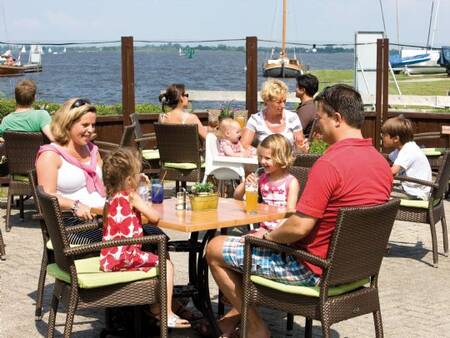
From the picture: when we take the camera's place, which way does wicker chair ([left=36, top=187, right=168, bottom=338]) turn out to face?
facing away from the viewer and to the right of the viewer

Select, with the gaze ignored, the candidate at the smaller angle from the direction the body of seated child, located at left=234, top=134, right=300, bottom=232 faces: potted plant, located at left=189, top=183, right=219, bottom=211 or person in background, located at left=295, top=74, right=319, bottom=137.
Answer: the potted plant

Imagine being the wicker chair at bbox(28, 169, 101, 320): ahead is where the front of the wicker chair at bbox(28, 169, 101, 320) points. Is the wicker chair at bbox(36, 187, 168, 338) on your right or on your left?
on your right

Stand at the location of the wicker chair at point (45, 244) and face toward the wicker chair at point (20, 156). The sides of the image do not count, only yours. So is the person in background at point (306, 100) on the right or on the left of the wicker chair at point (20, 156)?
right

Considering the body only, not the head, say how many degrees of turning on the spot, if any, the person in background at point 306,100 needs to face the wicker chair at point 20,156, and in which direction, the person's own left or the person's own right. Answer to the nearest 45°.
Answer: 0° — they already face it

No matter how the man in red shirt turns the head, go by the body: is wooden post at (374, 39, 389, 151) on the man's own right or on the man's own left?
on the man's own right

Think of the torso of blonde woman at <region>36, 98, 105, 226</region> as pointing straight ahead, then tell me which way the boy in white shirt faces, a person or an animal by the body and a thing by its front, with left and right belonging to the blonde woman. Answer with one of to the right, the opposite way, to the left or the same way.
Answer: the opposite way

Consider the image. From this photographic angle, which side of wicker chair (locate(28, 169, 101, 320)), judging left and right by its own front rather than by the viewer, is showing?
right

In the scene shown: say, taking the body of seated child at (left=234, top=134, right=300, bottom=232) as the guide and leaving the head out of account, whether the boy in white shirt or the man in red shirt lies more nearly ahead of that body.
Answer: the man in red shirt

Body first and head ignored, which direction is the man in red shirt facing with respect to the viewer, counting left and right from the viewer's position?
facing away from the viewer and to the left of the viewer

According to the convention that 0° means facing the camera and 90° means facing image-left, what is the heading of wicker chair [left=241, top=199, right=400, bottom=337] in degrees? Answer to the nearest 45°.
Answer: approximately 135°

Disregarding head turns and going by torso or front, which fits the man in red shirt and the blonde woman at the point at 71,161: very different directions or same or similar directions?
very different directions

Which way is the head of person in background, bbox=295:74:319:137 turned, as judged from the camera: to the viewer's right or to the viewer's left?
to the viewer's left

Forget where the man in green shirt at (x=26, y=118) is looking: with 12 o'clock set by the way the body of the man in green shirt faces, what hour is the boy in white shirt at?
The boy in white shirt is roughly at 4 o'clock from the man in green shirt.
